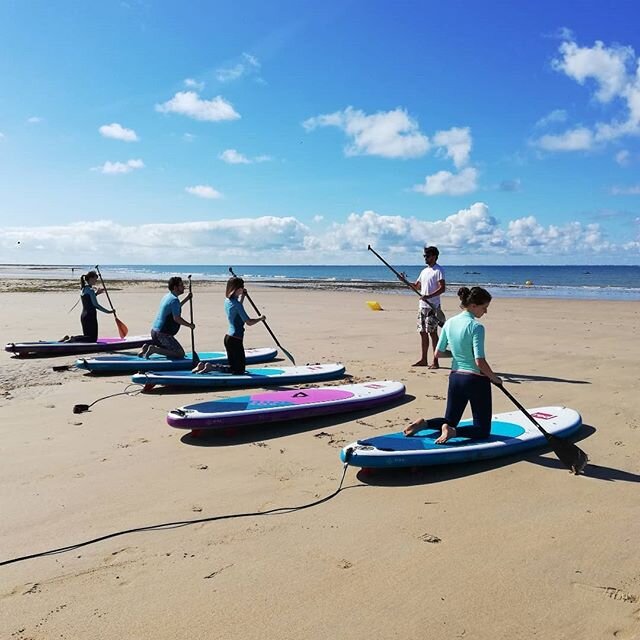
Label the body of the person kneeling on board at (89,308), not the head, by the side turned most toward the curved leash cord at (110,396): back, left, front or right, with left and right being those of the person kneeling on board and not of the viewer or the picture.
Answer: right

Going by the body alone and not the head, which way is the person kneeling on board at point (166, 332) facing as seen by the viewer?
to the viewer's right

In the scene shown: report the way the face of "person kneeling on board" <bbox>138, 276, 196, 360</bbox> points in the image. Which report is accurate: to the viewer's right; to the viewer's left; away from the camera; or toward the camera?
to the viewer's right

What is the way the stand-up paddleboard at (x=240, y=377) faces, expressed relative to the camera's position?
facing to the right of the viewer

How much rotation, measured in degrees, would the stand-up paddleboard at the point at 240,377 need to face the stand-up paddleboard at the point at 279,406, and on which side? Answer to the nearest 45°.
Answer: approximately 90° to its right

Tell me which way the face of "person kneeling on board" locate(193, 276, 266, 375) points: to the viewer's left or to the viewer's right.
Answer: to the viewer's right

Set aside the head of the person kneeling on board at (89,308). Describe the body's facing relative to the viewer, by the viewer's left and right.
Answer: facing to the right of the viewer

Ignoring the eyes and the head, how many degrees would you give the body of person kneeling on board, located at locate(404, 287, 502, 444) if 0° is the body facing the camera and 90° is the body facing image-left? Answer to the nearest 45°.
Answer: approximately 225°

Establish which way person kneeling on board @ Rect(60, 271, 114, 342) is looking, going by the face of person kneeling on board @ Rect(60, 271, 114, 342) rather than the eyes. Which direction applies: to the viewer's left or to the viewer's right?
to the viewer's right

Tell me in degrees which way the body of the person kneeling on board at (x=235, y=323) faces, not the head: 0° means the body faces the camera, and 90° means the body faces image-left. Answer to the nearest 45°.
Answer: approximately 270°

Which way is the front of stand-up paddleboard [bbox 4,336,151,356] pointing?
to the viewer's right
